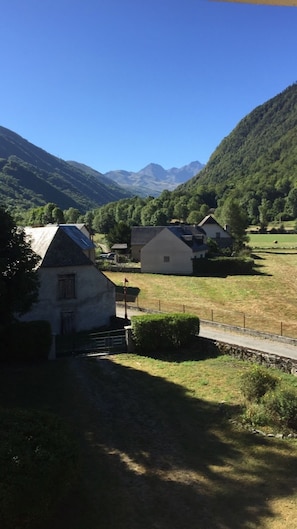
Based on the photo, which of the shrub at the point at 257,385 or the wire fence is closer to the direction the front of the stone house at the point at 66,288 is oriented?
the shrub

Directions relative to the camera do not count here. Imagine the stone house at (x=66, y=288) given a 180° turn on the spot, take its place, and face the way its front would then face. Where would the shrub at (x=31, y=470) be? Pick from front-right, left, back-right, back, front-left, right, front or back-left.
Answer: back

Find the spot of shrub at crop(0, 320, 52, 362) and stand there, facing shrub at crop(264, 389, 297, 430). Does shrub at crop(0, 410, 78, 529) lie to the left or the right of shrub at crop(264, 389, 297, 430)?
right

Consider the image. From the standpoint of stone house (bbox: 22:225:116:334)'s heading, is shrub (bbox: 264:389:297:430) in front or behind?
in front

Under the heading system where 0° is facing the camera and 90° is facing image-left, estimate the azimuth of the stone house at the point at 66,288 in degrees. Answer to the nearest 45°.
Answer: approximately 0°

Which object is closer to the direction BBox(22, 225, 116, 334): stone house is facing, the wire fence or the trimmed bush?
the trimmed bush

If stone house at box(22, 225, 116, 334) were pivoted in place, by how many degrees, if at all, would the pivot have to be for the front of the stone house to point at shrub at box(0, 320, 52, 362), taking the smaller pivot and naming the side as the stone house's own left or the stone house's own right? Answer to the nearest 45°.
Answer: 0° — it already faces it

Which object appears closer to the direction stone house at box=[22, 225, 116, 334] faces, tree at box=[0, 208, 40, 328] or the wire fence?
the tree

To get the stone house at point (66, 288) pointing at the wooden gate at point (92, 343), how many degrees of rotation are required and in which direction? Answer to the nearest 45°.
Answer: approximately 45° to its left

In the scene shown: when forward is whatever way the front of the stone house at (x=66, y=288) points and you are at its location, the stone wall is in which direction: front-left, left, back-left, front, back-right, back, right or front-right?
front-left

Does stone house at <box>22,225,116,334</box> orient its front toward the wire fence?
no

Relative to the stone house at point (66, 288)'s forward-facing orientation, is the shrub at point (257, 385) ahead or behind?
ahead

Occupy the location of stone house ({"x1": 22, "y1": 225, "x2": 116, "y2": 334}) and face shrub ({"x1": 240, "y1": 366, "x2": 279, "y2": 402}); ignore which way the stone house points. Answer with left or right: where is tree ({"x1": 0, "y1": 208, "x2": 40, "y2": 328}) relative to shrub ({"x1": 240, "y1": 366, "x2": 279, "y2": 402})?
right
